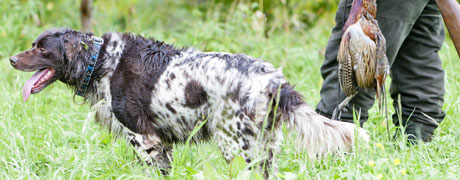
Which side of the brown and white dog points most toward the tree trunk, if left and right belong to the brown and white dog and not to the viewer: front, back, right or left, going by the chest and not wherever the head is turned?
right

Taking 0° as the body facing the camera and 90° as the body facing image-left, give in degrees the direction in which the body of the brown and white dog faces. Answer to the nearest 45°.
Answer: approximately 90°
